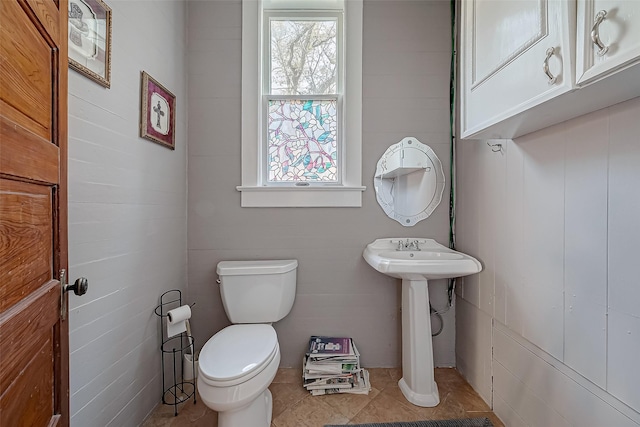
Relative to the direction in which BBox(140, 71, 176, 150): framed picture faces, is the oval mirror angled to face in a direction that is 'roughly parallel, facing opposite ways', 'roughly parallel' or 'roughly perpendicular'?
roughly perpendicular

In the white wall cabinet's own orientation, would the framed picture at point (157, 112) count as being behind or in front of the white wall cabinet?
in front

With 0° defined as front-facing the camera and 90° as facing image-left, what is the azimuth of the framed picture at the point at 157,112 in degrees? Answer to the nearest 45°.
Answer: approximately 315°

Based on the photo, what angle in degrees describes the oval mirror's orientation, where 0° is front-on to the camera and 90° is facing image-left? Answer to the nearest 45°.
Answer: approximately 0°

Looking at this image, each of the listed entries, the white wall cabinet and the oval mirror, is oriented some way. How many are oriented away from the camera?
0

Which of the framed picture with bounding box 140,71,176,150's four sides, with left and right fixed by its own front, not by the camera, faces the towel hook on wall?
front

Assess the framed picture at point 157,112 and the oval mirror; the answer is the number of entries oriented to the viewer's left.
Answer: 0

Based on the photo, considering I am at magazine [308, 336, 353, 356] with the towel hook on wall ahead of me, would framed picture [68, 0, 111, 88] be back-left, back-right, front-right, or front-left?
back-right

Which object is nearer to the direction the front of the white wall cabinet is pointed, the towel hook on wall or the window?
the window
